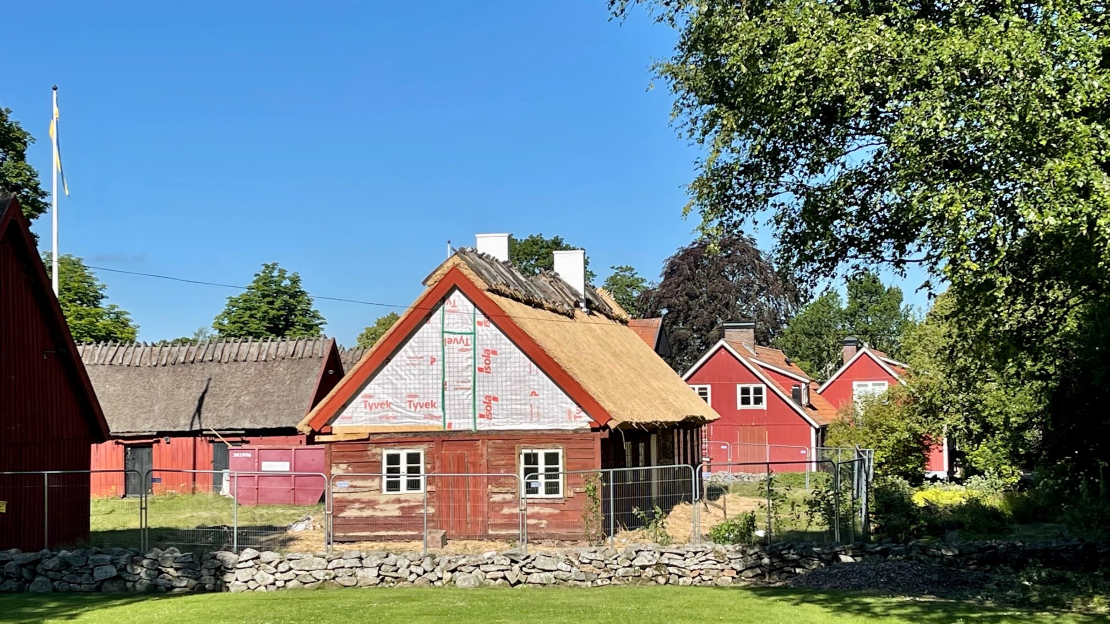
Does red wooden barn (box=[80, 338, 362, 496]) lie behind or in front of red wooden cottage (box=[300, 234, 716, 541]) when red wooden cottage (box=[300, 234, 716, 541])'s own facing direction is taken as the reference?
behind

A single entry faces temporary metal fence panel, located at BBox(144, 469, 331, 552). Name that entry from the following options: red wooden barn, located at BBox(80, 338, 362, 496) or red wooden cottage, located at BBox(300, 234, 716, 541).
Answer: red wooden barn, located at BBox(80, 338, 362, 496)

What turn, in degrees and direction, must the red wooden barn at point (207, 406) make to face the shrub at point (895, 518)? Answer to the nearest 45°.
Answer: approximately 45° to its left

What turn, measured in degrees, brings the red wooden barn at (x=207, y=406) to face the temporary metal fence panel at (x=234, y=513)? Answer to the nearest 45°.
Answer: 0° — it already faces it

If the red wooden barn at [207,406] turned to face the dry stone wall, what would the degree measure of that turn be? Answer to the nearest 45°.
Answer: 0° — it already faces it

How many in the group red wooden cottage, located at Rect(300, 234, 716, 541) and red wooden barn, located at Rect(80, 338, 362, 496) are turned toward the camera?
2

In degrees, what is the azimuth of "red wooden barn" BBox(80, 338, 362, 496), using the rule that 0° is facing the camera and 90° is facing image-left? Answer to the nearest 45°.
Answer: approximately 0°

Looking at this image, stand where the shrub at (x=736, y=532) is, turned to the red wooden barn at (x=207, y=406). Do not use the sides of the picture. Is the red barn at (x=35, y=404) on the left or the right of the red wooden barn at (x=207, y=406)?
left

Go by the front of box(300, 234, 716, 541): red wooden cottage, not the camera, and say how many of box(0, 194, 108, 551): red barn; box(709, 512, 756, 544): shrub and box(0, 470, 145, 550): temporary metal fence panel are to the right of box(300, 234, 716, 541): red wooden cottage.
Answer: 2

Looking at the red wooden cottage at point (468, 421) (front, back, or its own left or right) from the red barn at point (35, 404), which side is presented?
right
